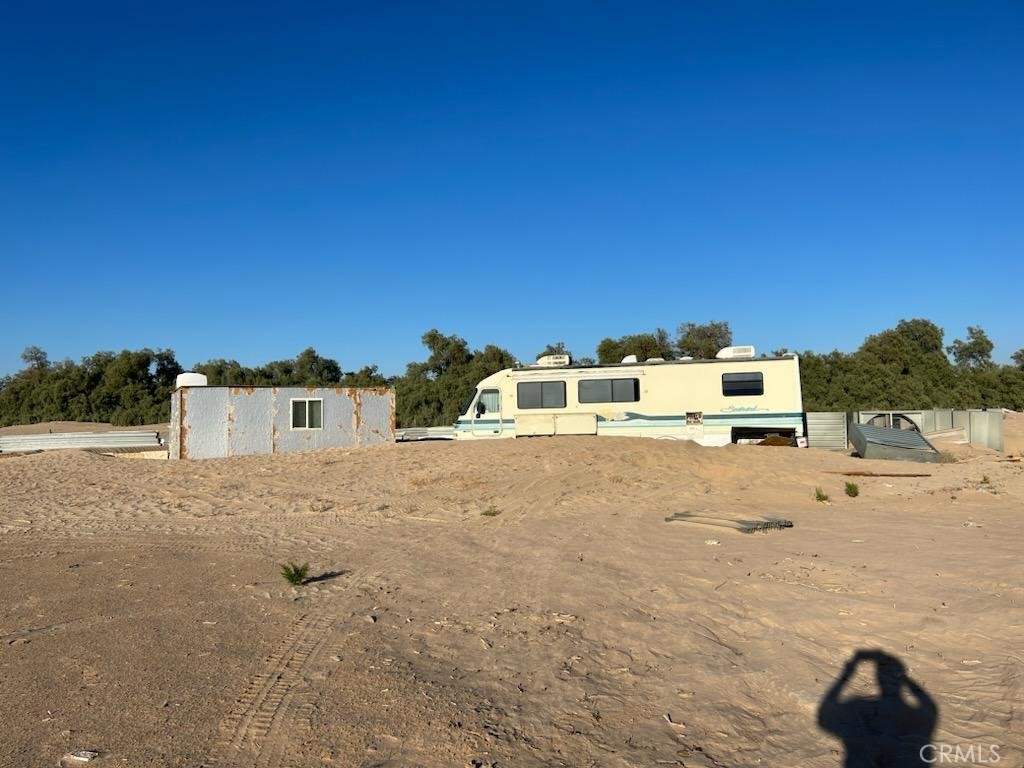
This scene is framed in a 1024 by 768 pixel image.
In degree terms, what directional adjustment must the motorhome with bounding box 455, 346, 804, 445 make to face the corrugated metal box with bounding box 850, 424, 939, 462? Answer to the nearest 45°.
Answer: approximately 180°

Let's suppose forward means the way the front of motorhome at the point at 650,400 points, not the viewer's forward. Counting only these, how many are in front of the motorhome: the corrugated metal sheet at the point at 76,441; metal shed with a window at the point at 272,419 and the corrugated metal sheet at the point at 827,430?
2

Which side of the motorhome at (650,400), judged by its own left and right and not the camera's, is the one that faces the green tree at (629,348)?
right

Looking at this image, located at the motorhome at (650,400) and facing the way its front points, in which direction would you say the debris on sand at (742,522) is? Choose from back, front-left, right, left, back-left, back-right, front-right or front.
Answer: left

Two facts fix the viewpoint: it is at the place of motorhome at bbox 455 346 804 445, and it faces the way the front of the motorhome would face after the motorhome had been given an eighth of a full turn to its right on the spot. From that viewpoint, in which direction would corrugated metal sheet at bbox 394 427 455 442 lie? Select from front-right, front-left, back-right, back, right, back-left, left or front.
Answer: front

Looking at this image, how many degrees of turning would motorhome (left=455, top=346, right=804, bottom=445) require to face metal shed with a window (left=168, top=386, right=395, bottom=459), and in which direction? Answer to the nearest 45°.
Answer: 0° — it already faces it

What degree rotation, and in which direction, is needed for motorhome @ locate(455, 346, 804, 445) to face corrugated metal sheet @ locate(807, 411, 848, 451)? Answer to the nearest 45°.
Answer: approximately 135° to its right

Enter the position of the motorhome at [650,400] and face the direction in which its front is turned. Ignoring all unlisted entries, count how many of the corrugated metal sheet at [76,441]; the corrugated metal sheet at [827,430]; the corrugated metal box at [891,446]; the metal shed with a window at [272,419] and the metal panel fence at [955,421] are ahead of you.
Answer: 2

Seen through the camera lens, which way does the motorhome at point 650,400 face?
facing to the left of the viewer

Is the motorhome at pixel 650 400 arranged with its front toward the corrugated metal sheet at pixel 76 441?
yes
